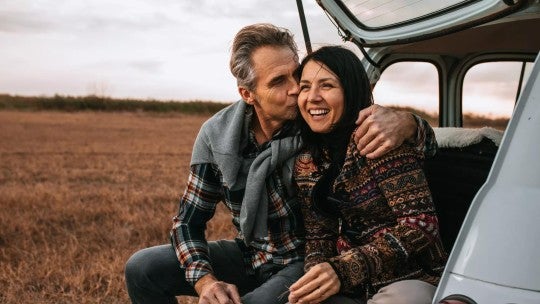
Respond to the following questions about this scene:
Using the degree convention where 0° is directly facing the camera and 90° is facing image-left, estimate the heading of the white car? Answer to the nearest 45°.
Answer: approximately 225°

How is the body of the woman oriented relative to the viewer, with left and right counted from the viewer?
facing the viewer and to the left of the viewer

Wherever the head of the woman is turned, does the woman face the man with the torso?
no
